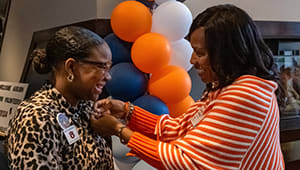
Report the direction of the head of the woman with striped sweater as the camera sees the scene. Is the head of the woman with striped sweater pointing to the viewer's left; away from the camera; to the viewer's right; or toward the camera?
to the viewer's left

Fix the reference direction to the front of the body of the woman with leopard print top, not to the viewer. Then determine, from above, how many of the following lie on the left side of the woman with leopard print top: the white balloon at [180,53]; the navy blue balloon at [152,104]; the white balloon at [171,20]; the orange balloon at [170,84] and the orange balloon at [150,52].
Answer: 5

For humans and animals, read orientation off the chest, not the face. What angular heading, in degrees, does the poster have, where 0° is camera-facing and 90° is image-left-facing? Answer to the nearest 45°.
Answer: approximately 0°

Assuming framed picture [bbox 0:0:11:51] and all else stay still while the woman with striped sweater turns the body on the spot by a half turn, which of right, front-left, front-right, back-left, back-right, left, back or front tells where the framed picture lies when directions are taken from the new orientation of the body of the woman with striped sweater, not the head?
back-left

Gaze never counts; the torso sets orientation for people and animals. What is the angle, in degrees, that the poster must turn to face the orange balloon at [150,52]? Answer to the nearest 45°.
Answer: approximately 45° to its left

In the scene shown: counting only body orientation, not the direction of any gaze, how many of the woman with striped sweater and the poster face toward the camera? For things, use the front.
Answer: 1

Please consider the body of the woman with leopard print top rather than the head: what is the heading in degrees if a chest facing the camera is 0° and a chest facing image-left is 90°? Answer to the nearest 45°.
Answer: approximately 315°

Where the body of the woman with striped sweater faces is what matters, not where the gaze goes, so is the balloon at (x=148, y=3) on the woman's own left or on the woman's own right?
on the woman's own right

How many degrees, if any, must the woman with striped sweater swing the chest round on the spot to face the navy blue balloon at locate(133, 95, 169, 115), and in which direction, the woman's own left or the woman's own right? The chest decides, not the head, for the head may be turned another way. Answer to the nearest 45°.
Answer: approximately 45° to the woman's own right

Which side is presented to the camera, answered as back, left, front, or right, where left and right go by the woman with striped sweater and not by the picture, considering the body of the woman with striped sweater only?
left

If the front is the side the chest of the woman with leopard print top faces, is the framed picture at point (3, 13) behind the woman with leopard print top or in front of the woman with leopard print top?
behind
